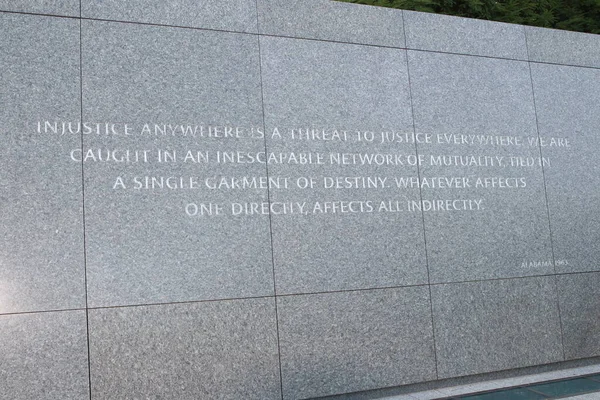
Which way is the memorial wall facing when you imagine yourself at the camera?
facing the viewer and to the right of the viewer
